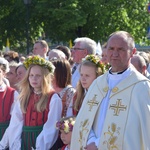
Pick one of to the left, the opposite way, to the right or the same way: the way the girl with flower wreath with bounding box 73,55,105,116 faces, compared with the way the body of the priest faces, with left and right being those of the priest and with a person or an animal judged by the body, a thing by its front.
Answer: the same way

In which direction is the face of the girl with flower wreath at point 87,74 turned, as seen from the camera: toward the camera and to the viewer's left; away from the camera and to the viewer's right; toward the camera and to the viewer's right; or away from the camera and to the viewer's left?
toward the camera and to the viewer's left

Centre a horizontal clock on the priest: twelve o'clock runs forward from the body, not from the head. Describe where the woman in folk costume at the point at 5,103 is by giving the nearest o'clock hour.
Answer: The woman in folk costume is roughly at 3 o'clock from the priest.

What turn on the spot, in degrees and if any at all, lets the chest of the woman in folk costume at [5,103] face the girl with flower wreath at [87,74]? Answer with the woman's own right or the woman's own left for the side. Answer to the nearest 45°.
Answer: approximately 90° to the woman's own left

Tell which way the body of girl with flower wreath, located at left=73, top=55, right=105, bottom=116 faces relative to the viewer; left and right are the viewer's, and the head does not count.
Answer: facing the viewer and to the left of the viewer

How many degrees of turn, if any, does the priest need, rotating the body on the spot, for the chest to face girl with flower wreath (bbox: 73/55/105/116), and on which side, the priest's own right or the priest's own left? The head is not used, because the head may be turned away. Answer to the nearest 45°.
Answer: approximately 135° to the priest's own right

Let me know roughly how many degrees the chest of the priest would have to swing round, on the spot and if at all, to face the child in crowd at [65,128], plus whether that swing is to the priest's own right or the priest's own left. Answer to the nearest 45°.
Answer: approximately 90° to the priest's own right

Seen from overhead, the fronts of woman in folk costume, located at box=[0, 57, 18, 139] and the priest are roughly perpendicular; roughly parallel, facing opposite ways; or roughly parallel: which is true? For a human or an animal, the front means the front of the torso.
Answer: roughly parallel

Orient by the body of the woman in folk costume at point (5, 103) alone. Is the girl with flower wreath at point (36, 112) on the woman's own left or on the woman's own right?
on the woman's own left

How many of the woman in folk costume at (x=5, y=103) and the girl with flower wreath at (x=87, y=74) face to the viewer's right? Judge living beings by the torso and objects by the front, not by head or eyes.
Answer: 0

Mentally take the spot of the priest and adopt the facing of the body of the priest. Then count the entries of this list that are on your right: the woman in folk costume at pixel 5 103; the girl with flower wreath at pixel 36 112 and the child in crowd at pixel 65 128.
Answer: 3
